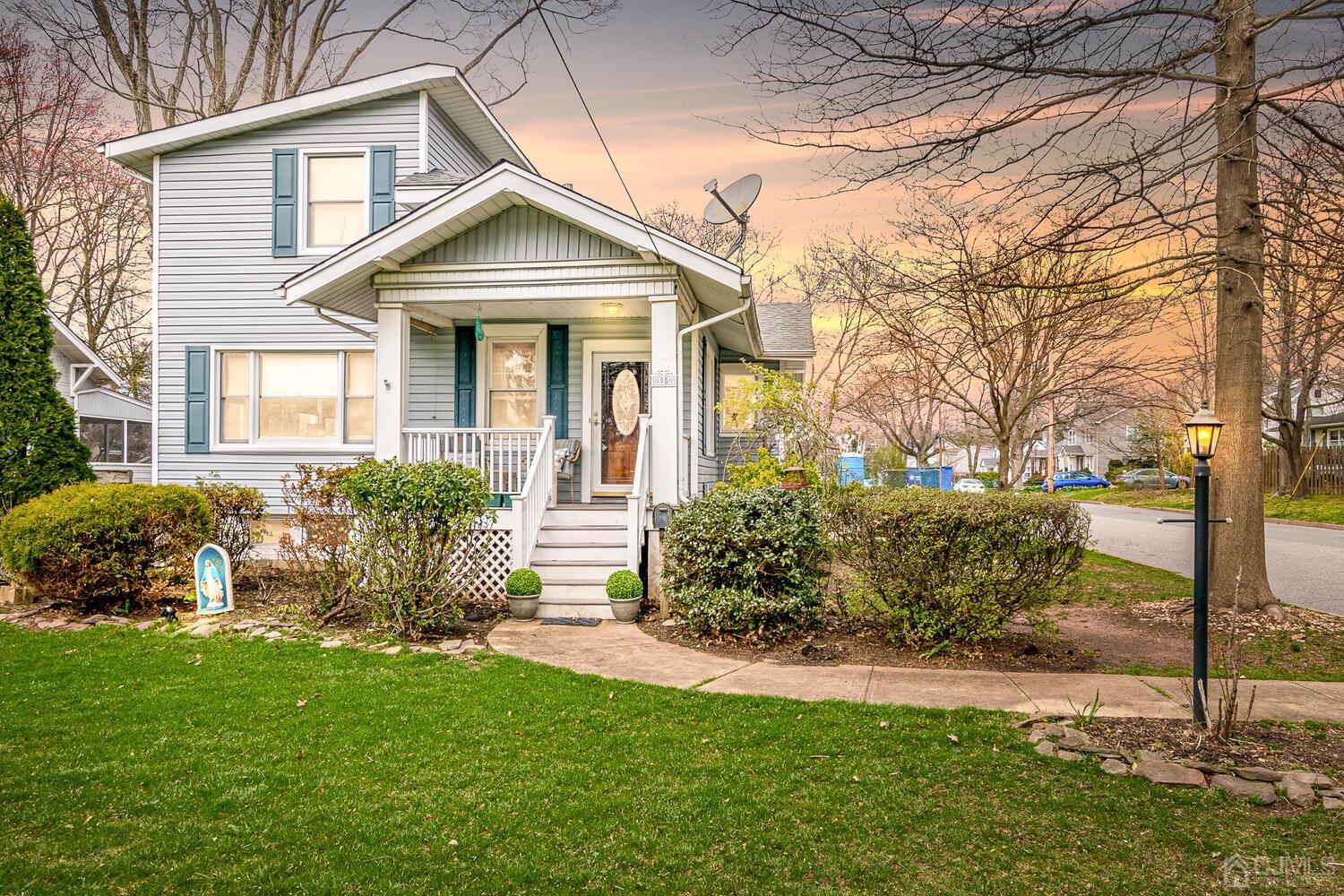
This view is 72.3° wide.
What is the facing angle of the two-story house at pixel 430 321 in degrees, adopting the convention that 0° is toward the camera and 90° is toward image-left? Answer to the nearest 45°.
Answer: approximately 0°

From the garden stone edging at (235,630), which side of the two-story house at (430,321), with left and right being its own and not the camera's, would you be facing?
front

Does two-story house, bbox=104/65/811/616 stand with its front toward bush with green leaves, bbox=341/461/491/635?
yes

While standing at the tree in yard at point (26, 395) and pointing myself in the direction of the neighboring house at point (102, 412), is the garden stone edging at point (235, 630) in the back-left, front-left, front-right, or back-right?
back-right

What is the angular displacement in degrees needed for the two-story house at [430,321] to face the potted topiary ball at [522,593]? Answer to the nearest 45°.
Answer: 0° — it already faces it

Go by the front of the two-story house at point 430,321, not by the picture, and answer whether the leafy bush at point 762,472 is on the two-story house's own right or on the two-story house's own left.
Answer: on the two-story house's own left

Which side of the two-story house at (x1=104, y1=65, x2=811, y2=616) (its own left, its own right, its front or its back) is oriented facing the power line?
front

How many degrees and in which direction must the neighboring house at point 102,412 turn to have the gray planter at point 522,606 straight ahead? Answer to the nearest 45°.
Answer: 0° — it already faces it

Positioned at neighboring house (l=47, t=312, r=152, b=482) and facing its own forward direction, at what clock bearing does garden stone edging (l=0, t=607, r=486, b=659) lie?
The garden stone edging is roughly at 12 o'clock from the neighboring house.

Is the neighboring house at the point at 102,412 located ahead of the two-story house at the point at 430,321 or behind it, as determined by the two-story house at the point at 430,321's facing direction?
behind
